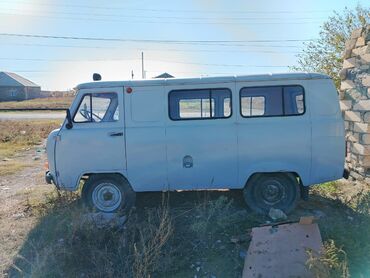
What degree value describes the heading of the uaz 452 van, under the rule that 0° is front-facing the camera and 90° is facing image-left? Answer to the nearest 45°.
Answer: approximately 90°

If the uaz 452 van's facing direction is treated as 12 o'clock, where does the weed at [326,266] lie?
The weed is roughly at 8 o'clock from the uaz 452 van.

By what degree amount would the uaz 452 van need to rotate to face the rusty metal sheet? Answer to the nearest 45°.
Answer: approximately 135° to its left

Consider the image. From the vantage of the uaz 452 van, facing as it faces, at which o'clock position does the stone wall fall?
The stone wall is roughly at 5 o'clock from the uaz 452 van.
